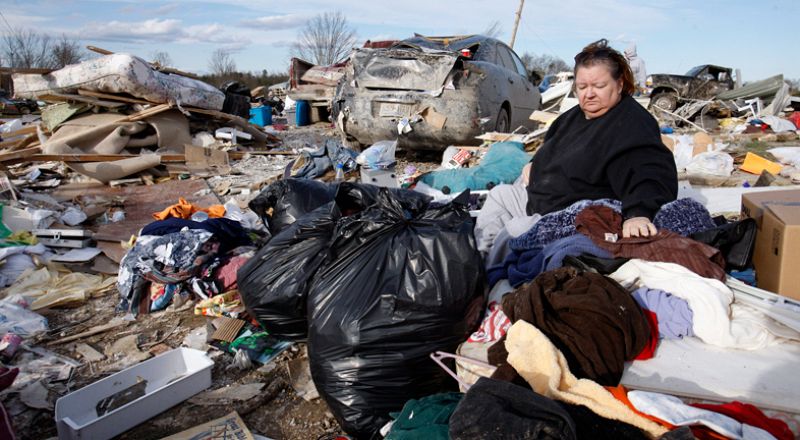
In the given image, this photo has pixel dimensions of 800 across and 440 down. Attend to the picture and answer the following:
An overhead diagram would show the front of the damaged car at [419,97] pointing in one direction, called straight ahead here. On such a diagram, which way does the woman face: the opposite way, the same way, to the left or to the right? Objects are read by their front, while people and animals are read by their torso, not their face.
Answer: the opposite way

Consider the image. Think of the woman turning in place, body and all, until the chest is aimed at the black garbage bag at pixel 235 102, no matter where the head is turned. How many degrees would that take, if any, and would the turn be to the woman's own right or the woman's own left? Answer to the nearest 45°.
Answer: approximately 90° to the woman's own right

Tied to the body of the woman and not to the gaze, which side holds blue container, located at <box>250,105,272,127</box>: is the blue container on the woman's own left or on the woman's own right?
on the woman's own right

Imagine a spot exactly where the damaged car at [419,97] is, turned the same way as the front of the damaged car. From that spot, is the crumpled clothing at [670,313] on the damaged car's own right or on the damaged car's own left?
on the damaged car's own right

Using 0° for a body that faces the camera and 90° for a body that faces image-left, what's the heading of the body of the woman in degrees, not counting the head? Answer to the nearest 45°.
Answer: approximately 45°

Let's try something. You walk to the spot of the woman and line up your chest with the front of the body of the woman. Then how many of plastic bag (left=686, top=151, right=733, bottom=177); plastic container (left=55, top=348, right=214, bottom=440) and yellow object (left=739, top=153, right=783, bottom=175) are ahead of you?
1

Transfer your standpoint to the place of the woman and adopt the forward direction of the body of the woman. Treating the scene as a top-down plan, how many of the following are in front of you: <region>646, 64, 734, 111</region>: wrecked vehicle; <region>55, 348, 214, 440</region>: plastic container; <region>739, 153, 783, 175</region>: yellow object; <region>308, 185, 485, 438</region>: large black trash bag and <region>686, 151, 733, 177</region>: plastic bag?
2

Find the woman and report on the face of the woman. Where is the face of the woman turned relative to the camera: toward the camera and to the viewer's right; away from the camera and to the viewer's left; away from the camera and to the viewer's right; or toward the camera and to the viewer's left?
toward the camera and to the viewer's left

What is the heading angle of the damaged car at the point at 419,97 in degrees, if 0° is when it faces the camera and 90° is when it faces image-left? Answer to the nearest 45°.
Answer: approximately 225°

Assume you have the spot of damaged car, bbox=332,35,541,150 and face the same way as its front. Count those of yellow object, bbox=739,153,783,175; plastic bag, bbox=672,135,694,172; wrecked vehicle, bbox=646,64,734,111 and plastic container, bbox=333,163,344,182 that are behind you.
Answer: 1
